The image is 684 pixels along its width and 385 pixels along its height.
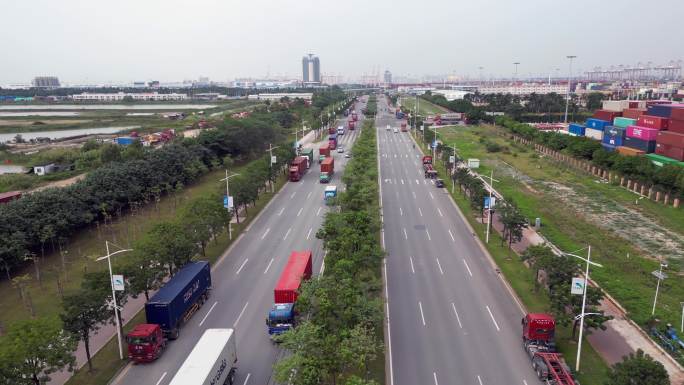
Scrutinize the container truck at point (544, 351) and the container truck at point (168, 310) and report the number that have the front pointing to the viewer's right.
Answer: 0

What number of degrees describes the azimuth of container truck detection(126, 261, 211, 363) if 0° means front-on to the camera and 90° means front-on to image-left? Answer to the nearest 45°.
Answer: approximately 45°

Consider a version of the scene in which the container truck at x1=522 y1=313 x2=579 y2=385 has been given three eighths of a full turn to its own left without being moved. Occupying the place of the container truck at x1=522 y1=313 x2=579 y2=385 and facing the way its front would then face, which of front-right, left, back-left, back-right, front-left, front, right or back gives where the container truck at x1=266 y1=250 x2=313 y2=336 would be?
right

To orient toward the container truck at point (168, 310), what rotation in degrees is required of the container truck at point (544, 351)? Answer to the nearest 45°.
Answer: approximately 45° to its left

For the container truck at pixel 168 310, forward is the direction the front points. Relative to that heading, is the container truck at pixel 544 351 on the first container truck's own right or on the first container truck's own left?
on the first container truck's own left

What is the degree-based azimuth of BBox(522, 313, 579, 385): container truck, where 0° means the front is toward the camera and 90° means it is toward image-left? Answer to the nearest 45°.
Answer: approximately 135°
